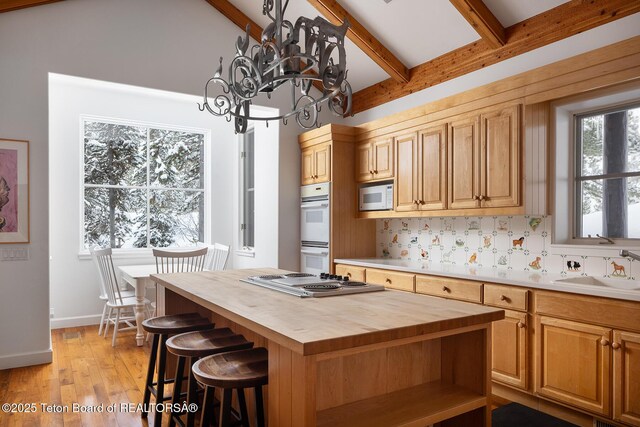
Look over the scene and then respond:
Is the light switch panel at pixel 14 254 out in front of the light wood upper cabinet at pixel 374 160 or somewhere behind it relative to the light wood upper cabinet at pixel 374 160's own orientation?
in front

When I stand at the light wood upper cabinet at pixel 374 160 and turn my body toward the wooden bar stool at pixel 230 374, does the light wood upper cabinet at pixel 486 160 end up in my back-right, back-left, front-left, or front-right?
front-left

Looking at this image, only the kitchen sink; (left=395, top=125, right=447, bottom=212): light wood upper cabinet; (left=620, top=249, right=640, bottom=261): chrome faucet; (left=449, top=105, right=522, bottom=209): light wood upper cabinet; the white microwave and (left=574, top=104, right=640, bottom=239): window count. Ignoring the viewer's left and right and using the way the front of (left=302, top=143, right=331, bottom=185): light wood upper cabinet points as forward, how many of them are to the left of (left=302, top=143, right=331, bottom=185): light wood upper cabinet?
6

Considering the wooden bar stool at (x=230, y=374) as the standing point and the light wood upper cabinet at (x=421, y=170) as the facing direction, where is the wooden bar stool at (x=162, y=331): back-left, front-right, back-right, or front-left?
front-left

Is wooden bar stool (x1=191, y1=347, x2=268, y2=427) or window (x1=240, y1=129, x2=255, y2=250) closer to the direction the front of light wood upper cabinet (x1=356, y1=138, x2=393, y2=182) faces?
the wooden bar stool

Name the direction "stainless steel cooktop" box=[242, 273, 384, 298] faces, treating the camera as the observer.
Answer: facing away from the viewer and to the right of the viewer

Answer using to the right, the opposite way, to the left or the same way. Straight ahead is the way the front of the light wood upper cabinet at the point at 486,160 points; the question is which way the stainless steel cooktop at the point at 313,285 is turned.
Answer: the opposite way

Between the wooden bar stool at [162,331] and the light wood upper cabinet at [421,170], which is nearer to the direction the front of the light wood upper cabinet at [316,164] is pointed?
the wooden bar stool

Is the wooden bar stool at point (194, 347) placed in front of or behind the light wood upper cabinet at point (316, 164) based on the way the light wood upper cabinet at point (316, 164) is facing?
in front

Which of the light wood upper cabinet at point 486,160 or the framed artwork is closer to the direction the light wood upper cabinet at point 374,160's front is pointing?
the framed artwork

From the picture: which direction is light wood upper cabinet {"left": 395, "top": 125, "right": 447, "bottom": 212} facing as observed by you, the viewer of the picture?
facing the viewer and to the left of the viewer

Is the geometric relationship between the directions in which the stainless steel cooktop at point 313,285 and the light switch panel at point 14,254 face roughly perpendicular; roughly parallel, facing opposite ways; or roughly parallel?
roughly perpendicular

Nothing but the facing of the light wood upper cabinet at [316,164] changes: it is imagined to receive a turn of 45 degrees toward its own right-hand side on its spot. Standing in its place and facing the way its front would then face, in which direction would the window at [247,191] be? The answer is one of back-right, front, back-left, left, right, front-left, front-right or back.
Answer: front-right

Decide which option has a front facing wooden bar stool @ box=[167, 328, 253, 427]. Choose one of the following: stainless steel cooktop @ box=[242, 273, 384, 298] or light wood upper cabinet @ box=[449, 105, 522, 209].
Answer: the light wood upper cabinet

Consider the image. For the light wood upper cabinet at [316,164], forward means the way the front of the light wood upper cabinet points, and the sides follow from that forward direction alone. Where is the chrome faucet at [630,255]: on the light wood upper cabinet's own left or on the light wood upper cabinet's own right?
on the light wood upper cabinet's own left

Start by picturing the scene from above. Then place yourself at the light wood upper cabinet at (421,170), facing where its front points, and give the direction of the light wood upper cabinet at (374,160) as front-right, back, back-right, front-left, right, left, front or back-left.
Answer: right
